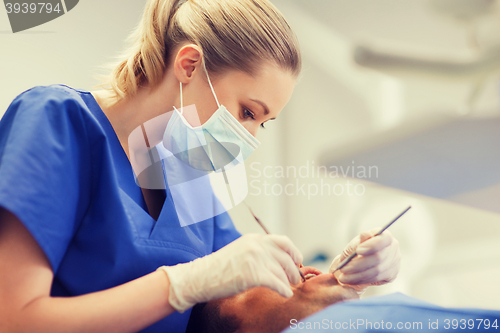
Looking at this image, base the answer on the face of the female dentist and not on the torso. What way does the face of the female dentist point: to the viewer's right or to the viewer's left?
to the viewer's right

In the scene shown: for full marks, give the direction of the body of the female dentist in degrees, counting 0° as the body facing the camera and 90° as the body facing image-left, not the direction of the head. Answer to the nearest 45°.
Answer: approximately 315°
